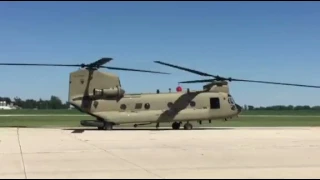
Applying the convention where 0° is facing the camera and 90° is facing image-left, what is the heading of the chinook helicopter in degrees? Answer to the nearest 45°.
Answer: approximately 270°
